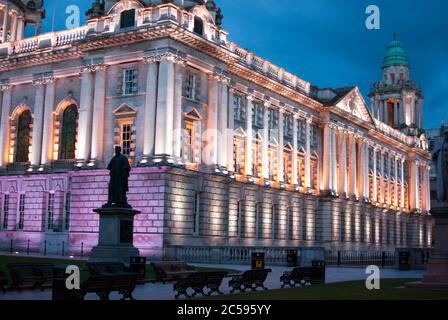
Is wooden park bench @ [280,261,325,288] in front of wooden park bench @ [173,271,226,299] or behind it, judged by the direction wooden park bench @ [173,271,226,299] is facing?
behind

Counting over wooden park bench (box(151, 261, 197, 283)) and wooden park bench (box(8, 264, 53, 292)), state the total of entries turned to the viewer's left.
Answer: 0

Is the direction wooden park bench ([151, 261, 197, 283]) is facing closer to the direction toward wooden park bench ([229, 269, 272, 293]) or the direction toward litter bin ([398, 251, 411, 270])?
the wooden park bench

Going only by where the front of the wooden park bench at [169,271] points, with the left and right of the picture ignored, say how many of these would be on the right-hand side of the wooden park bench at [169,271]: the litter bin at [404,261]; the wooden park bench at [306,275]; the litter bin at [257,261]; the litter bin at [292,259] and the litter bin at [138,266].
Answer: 1

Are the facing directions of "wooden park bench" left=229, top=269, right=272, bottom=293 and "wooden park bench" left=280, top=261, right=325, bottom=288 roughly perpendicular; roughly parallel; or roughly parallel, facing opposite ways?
roughly parallel

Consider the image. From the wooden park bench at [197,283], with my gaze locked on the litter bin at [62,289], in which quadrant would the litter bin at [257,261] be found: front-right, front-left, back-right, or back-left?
back-right

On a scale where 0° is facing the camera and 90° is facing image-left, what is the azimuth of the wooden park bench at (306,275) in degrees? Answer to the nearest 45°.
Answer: approximately 45°

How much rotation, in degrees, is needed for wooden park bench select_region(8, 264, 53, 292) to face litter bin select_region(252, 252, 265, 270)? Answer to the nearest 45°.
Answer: approximately 135° to its left

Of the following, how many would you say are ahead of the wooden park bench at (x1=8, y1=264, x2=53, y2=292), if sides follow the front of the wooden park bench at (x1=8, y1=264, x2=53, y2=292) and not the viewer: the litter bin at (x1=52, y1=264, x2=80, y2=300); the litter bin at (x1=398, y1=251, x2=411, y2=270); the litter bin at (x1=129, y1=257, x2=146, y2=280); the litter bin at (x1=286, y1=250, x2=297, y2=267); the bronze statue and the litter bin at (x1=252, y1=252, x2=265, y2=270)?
1

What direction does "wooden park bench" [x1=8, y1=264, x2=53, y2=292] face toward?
toward the camera

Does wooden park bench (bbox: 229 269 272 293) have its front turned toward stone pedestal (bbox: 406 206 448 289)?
no

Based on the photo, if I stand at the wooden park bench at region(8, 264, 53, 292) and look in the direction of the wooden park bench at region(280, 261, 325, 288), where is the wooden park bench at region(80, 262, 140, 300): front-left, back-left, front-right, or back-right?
front-right

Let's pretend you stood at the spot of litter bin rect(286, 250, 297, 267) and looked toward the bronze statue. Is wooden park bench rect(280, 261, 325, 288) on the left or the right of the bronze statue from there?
left

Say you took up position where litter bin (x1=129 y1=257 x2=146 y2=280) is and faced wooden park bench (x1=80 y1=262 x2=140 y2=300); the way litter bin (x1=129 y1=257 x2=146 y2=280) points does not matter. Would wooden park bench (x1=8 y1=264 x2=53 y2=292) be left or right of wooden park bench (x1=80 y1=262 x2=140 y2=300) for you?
right

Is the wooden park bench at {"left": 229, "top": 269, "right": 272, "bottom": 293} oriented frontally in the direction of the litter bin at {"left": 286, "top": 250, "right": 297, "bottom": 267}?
no
